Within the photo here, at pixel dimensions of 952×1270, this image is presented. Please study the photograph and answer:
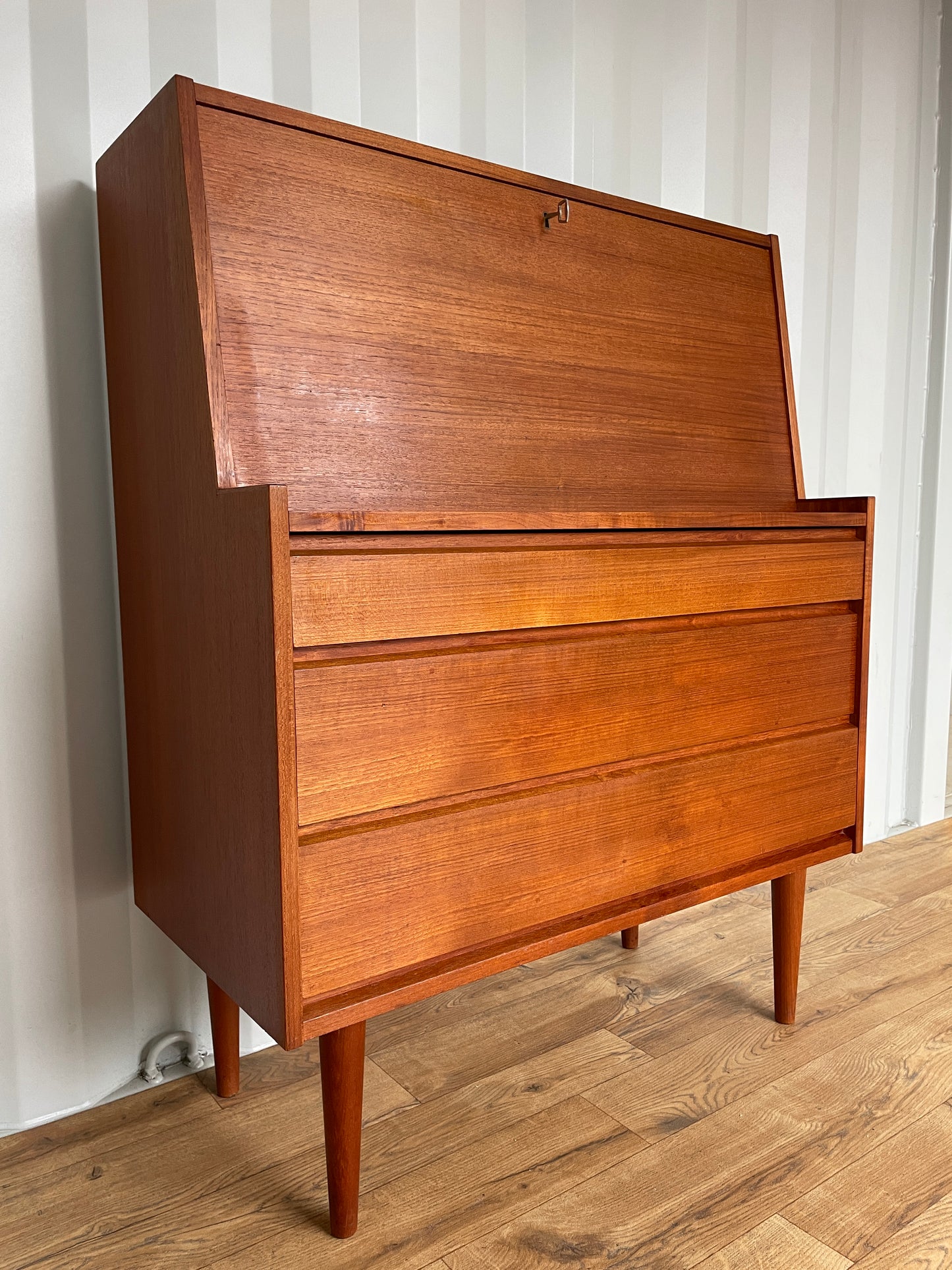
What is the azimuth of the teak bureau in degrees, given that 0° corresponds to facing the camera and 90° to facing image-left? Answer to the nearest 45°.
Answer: approximately 315°
